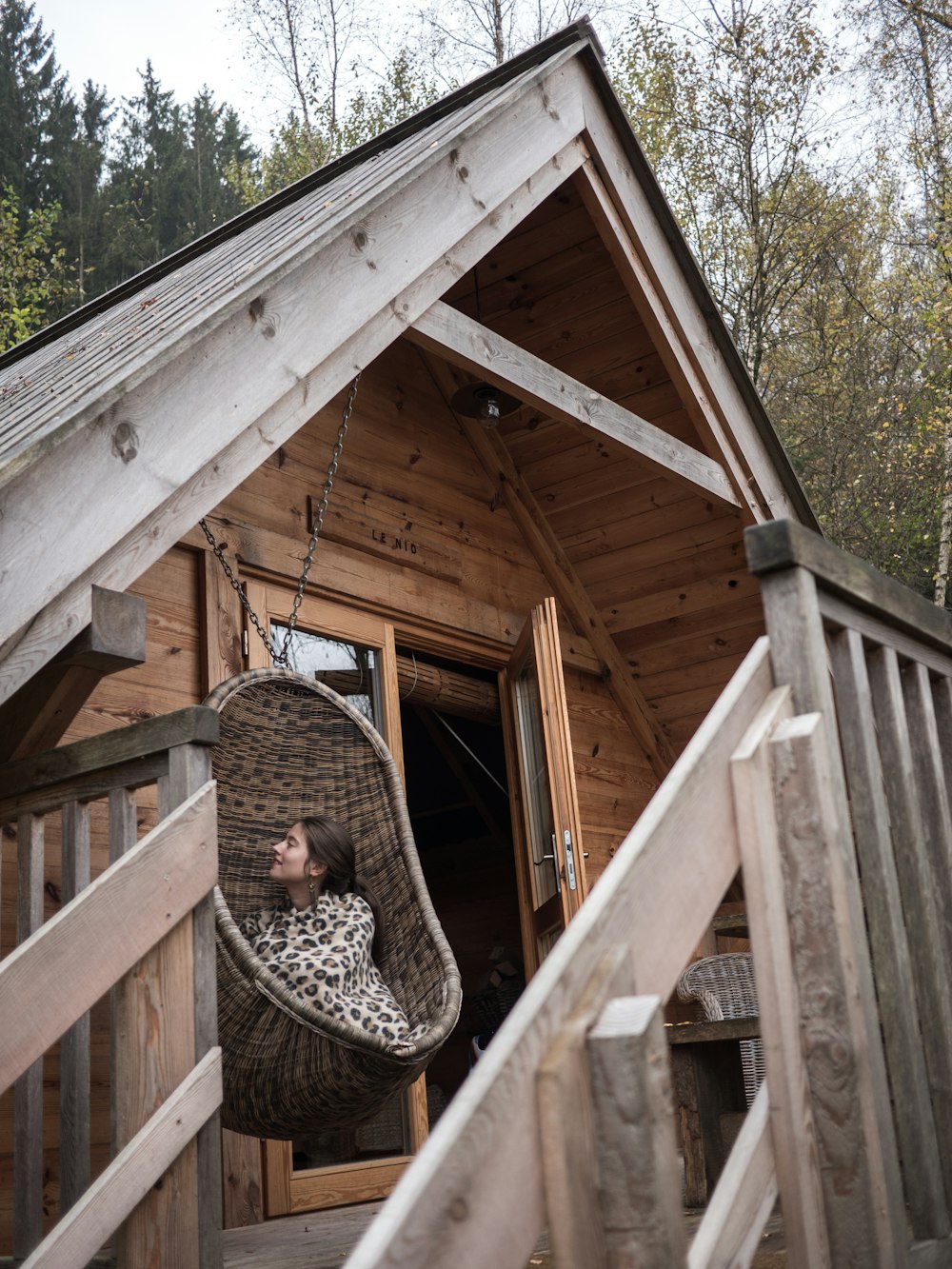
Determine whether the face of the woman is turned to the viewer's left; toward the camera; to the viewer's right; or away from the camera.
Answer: to the viewer's left

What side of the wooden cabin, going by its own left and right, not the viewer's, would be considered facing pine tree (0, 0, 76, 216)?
back

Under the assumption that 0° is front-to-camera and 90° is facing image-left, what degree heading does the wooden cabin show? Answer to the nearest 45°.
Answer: approximately 315°
